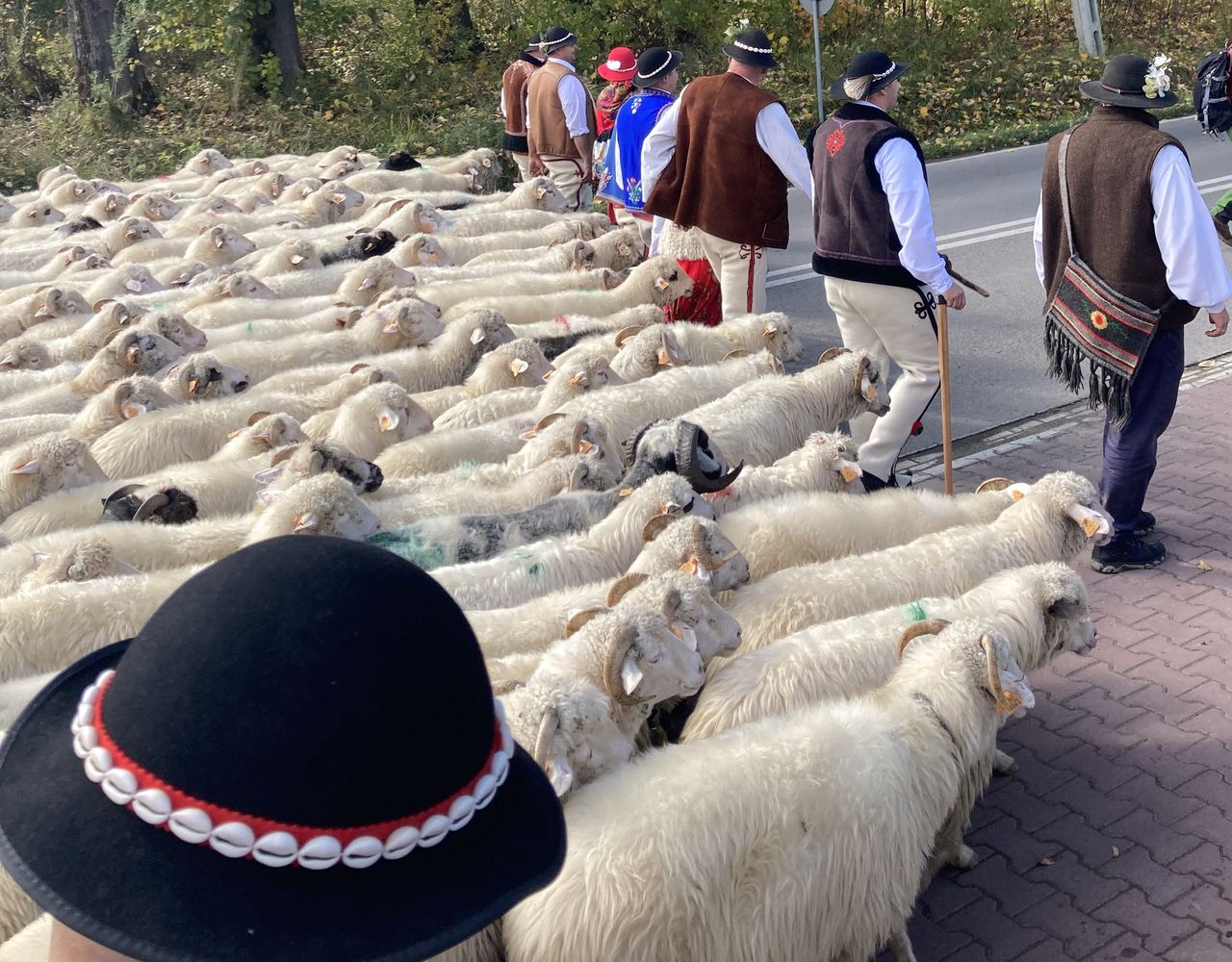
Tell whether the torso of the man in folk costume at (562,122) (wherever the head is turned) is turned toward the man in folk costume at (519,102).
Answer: no

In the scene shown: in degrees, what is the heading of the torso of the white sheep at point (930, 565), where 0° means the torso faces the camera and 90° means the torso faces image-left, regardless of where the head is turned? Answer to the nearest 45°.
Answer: approximately 270°

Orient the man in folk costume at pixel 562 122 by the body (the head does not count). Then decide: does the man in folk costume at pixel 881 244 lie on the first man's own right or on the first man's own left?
on the first man's own right

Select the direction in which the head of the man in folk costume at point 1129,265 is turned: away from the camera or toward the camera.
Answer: away from the camera

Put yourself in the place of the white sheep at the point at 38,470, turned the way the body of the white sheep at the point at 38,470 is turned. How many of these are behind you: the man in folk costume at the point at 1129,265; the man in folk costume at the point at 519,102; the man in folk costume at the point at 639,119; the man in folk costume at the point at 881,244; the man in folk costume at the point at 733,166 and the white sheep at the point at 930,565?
0

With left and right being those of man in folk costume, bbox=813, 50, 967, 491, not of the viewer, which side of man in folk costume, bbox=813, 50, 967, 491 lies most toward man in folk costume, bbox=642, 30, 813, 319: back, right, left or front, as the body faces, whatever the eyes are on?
left

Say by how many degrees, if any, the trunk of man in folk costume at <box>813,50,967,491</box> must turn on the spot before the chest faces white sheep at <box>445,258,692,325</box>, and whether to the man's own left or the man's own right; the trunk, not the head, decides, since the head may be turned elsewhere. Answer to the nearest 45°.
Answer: approximately 90° to the man's own left

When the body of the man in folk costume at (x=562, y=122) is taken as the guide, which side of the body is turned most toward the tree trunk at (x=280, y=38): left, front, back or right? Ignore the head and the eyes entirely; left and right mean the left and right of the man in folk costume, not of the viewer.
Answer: left

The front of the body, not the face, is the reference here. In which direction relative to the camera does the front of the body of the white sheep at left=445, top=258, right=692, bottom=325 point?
to the viewer's right

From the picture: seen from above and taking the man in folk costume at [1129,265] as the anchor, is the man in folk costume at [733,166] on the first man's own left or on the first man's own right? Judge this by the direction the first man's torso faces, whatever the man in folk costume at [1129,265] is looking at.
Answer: on the first man's own left

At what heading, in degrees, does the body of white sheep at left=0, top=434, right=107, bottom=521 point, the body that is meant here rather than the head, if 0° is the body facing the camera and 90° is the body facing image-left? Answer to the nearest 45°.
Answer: approximately 270°

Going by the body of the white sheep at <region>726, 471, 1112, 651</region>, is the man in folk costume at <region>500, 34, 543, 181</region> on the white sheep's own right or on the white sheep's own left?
on the white sheep's own left

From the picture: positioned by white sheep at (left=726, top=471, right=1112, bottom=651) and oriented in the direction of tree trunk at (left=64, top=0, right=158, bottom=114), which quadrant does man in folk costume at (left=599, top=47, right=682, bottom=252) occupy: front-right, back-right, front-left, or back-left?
front-right

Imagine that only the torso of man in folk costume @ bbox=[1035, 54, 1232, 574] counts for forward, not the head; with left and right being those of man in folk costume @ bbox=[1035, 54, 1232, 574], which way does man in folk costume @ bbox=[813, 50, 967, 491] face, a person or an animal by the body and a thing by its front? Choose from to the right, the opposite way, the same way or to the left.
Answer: the same way

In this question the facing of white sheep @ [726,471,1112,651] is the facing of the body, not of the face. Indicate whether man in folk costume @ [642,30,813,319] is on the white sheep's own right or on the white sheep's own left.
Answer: on the white sheep's own left

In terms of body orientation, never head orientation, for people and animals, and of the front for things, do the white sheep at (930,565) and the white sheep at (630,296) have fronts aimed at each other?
no

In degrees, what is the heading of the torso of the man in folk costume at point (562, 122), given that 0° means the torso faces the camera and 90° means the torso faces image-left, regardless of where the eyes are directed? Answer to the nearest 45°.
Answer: approximately 225°

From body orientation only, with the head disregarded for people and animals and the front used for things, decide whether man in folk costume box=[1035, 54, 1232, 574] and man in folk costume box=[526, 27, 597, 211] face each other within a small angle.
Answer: no

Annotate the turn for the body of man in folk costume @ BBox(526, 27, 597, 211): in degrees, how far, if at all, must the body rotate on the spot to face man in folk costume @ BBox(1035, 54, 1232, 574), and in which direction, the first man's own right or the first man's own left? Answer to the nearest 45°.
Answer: approximately 135° to the first man's own right

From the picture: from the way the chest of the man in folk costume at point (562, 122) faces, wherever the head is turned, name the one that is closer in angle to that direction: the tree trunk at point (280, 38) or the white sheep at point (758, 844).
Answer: the tree trunk
